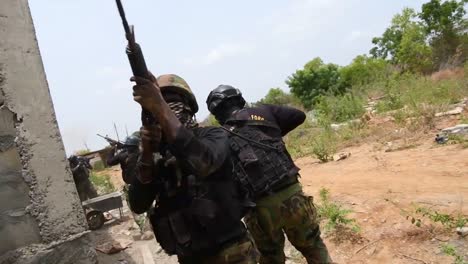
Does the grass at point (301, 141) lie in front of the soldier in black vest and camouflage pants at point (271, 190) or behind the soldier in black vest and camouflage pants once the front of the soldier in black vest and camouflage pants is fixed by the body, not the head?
in front

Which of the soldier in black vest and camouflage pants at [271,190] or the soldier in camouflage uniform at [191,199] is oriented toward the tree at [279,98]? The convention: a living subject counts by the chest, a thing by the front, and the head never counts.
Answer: the soldier in black vest and camouflage pants at [271,190]

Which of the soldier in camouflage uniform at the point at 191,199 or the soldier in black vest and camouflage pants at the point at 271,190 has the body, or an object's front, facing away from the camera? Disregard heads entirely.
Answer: the soldier in black vest and camouflage pants at the point at 271,190

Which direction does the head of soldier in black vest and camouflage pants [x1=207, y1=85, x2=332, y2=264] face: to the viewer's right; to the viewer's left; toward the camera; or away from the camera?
away from the camera

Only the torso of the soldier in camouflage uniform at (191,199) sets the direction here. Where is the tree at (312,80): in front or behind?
behind

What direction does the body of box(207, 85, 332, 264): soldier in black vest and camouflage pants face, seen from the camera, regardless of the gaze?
away from the camera

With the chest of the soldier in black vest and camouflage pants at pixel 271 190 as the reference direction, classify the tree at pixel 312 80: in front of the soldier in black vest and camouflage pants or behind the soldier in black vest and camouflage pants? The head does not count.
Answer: in front

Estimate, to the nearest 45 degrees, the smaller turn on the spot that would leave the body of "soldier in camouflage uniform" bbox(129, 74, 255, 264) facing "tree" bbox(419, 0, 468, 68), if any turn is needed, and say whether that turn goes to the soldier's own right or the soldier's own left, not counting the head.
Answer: approximately 180°
